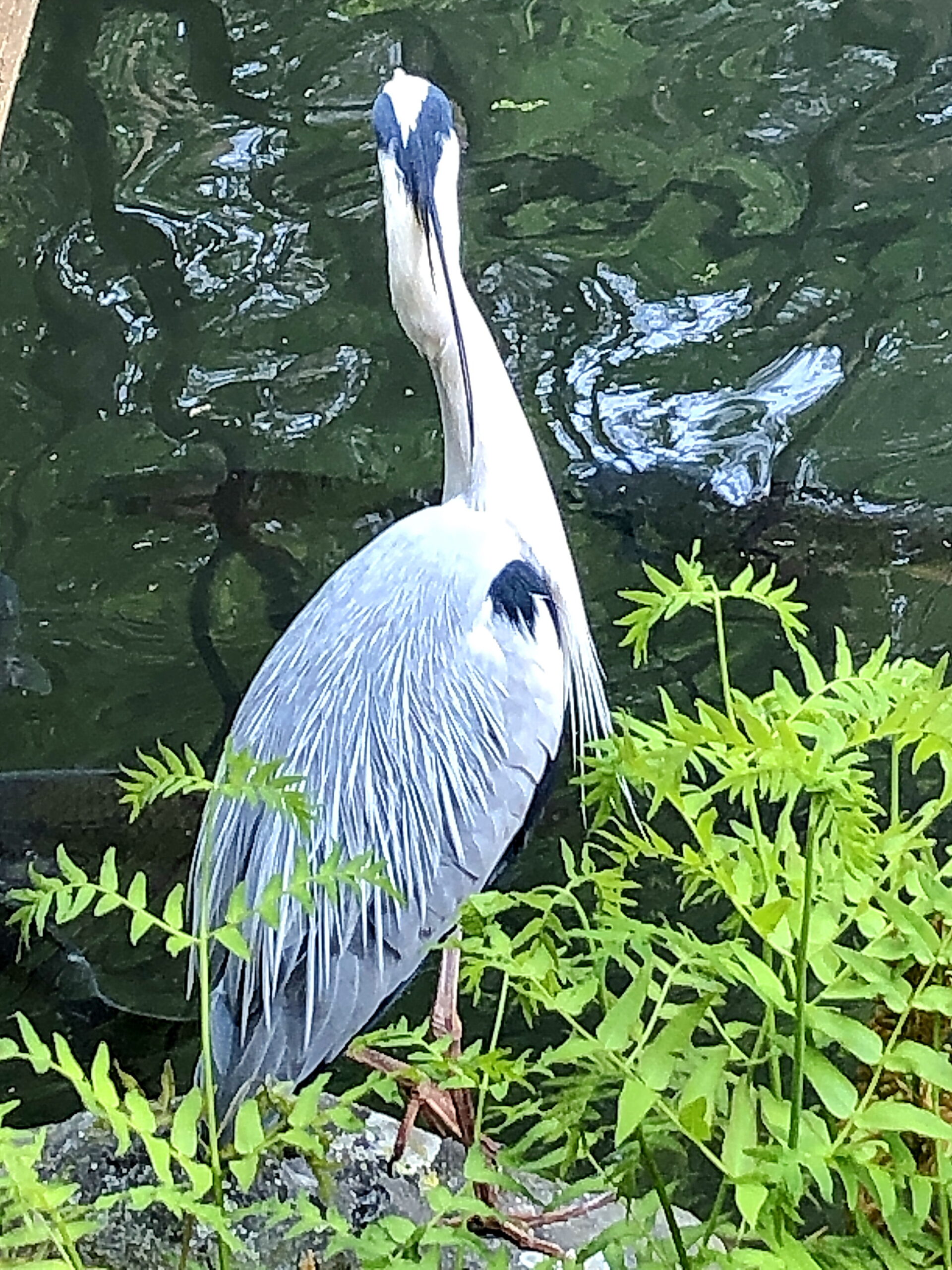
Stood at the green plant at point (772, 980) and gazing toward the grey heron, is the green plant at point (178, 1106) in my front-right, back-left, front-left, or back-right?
front-left

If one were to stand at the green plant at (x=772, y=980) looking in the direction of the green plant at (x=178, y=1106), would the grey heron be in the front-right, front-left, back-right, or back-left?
front-right

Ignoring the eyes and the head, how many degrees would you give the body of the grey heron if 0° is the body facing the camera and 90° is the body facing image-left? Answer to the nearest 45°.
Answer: approximately 225°

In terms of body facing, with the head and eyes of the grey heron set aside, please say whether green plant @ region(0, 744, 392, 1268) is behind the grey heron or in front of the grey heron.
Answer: behind
